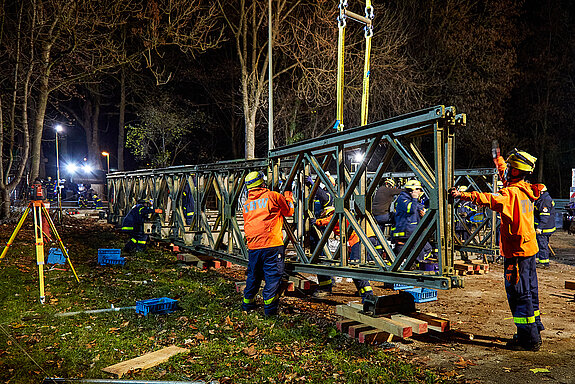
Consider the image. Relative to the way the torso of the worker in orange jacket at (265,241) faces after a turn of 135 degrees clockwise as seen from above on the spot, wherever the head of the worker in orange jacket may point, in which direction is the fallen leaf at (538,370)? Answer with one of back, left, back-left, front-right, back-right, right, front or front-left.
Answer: front-left

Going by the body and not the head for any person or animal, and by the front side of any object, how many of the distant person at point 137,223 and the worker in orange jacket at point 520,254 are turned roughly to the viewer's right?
1

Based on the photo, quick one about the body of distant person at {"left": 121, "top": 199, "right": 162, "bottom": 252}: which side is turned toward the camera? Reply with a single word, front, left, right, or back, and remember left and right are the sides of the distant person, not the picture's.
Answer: right

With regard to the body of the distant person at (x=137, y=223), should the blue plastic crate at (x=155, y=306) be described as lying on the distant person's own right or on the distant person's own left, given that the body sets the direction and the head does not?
on the distant person's own right

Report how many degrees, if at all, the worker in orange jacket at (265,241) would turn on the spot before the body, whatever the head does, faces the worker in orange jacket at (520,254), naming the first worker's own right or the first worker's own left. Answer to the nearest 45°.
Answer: approximately 90° to the first worker's own right

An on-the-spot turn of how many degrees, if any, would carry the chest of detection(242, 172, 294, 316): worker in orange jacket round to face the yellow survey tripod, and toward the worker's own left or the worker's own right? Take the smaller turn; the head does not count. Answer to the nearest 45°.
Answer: approximately 135° to the worker's own left

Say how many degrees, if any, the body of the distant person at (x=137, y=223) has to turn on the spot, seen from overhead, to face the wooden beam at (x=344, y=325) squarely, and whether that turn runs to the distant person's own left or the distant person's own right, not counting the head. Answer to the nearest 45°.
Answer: approximately 90° to the distant person's own right

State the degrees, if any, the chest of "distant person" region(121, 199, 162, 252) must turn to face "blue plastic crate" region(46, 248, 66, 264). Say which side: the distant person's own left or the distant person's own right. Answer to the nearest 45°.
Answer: approximately 135° to the distant person's own right
